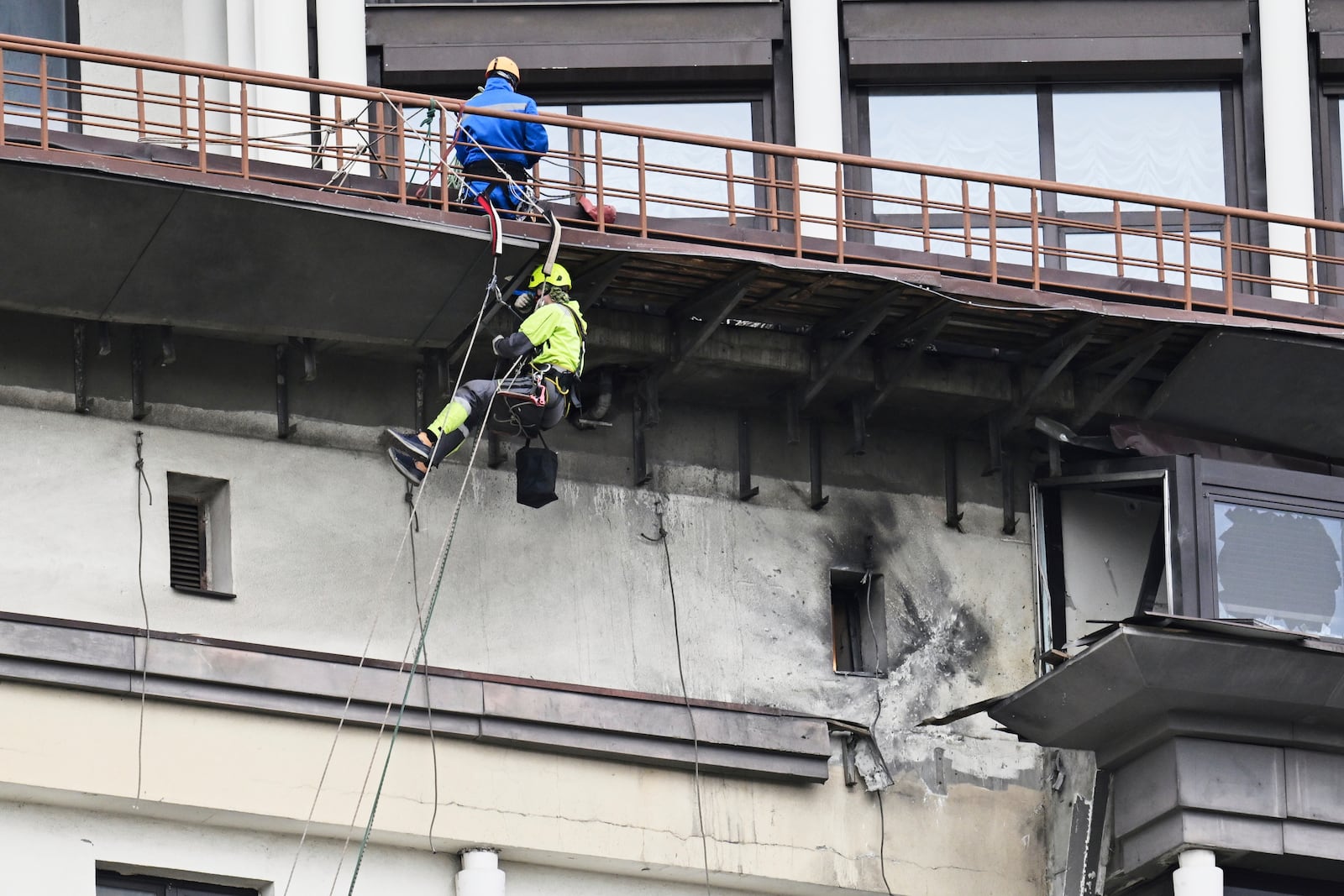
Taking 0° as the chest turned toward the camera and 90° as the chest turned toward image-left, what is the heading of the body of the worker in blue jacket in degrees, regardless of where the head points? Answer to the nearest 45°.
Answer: approximately 180°

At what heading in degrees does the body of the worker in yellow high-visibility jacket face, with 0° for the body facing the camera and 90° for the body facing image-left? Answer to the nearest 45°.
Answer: approximately 90°

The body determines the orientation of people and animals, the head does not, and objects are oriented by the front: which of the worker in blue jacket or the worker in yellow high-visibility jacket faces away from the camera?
the worker in blue jacket

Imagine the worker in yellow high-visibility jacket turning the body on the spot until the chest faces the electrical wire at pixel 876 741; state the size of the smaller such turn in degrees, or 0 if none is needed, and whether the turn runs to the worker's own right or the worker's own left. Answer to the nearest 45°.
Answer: approximately 135° to the worker's own right

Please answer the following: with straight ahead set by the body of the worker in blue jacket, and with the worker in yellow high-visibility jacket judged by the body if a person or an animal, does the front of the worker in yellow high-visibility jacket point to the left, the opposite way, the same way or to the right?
to the left

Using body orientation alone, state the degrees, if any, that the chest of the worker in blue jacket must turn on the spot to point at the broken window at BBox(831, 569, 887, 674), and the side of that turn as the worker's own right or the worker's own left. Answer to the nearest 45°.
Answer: approximately 45° to the worker's own right

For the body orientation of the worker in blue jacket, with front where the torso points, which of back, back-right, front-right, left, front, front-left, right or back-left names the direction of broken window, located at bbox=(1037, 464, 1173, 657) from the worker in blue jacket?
front-right

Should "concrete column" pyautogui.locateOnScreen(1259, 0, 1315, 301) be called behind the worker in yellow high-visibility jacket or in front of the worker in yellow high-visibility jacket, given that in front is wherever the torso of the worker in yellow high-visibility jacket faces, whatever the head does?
behind

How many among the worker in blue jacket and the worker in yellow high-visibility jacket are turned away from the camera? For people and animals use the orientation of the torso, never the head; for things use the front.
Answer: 1

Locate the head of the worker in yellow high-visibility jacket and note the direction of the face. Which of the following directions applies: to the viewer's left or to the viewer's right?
to the viewer's left
